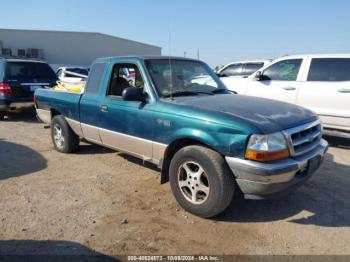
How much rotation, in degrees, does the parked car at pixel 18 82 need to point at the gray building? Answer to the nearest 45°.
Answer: approximately 45° to its right

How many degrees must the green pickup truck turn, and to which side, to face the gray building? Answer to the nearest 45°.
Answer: approximately 135° to its left

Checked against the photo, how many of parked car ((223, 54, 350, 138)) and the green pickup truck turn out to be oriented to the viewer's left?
1

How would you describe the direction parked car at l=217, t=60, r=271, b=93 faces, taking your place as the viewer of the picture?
facing to the left of the viewer

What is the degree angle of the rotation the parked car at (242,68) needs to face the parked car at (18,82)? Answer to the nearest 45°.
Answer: approximately 45° to its left

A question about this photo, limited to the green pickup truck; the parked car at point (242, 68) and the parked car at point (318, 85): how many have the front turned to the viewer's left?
2

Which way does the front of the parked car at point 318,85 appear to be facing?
to the viewer's left

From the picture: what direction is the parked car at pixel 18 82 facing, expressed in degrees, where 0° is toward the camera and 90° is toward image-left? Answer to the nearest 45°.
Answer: approximately 135°

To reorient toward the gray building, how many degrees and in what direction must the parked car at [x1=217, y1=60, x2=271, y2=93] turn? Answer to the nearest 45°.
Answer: approximately 45° to its right

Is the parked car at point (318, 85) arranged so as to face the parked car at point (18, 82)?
yes

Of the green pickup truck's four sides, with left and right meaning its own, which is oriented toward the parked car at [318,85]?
left
